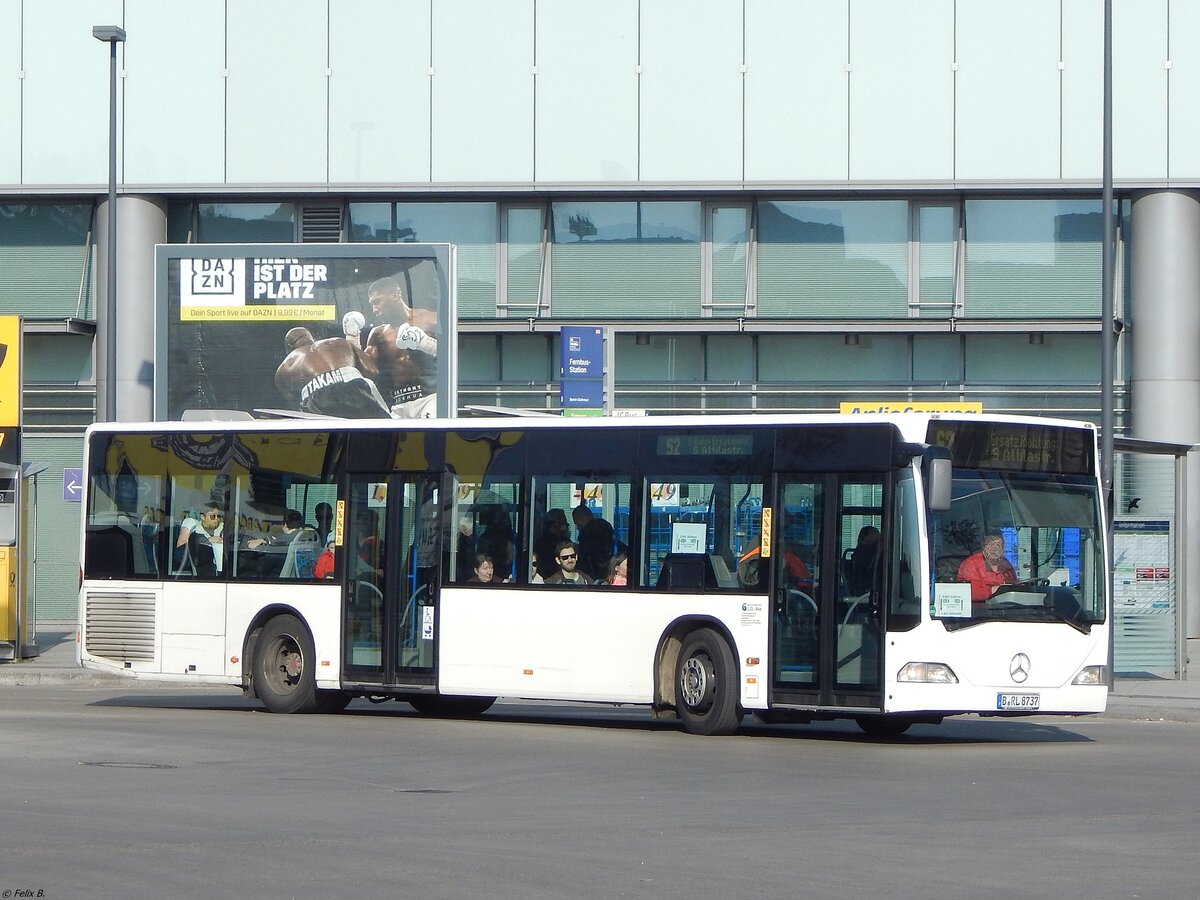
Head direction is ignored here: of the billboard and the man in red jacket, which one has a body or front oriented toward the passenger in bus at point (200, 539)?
the billboard

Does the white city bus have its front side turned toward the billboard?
no

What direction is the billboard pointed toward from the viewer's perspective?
toward the camera

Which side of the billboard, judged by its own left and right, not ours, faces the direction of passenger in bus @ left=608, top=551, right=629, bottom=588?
front

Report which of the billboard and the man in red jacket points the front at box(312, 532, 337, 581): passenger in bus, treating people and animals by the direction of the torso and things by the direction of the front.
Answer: the billboard

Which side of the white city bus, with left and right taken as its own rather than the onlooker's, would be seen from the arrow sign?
back

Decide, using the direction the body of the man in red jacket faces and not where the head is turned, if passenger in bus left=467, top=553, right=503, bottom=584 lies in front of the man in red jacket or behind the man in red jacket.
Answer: behind

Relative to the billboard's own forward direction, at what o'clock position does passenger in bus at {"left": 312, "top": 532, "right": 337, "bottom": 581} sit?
The passenger in bus is roughly at 12 o'clock from the billboard.

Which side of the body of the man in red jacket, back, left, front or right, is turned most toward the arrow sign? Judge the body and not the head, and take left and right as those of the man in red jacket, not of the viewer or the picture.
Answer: back

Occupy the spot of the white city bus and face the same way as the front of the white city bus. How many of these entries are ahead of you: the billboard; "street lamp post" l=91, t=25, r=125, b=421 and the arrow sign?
0

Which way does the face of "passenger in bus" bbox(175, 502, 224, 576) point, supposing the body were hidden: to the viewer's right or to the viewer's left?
to the viewer's right

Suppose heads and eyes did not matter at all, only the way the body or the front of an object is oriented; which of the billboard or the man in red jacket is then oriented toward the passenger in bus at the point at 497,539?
the billboard

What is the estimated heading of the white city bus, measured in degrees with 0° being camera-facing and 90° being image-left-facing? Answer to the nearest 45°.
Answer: approximately 315°

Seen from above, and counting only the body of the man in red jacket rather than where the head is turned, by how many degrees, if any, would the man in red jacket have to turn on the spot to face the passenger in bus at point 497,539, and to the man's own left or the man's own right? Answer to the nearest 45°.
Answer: approximately 135° to the man's own right

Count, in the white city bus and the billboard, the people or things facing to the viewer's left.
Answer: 0

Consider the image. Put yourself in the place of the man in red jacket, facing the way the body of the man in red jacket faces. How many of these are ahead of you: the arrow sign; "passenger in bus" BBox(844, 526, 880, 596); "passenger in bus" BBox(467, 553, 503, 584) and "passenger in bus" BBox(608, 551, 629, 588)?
0

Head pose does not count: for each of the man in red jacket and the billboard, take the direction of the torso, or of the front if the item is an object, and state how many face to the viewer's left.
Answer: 0
